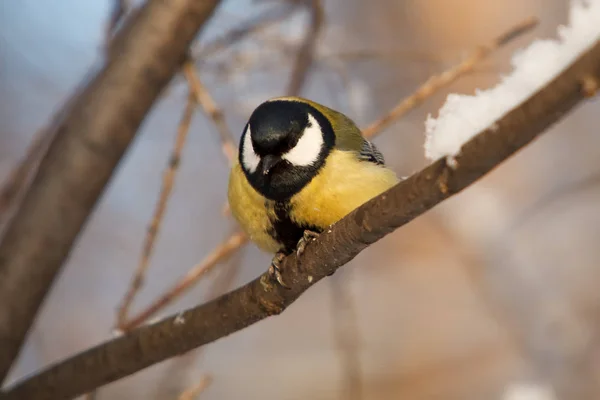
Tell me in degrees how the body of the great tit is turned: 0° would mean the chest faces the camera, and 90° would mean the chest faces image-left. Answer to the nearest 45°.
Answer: approximately 45°
